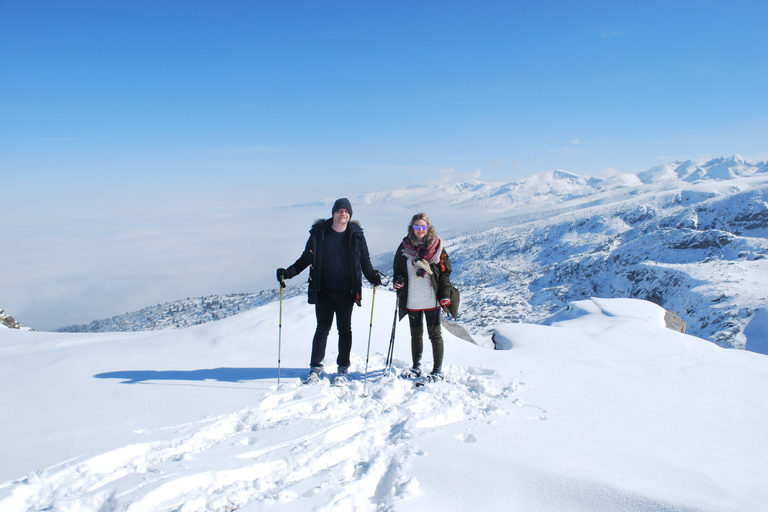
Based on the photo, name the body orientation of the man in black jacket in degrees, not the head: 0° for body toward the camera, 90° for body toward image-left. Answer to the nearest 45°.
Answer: approximately 0°

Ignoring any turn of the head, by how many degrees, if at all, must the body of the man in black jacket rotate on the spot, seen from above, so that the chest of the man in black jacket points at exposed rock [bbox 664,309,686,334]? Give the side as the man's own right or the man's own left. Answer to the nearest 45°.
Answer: approximately 135° to the man's own left
